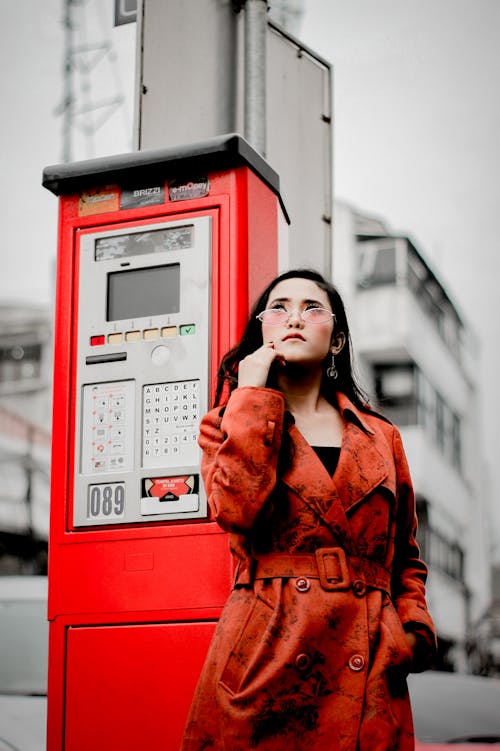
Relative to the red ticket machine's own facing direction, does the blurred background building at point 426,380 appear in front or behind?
behind

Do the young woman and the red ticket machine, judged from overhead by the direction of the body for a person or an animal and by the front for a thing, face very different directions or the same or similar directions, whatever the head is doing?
same or similar directions

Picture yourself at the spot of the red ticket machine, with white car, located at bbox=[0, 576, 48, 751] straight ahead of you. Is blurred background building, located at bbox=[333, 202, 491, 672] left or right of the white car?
right

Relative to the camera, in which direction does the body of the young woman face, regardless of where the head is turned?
toward the camera

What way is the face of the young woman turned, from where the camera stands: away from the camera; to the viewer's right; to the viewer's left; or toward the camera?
toward the camera

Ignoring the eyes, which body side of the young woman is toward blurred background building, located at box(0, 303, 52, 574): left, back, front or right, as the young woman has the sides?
back

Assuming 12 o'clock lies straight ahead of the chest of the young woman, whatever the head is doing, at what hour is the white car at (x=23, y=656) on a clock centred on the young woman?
The white car is roughly at 5 o'clock from the young woman.

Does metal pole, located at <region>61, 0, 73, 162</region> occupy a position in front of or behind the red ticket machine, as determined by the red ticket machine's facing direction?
behind

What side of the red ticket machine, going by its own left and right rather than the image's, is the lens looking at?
front

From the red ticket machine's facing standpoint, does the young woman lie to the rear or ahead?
ahead

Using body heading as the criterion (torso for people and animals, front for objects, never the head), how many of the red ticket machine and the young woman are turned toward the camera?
2

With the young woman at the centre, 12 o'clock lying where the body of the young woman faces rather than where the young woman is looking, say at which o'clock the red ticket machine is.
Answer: The red ticket machine is roughly at 5 o'clock from the young woman.
